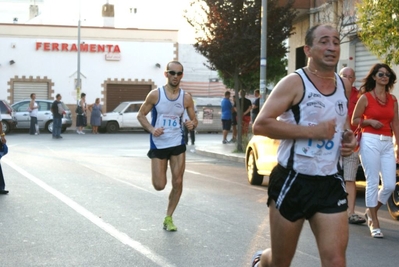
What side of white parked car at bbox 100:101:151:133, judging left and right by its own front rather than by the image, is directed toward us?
left

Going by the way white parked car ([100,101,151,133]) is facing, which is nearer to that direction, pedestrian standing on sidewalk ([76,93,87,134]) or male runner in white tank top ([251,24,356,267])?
the pedestrian standing on sidewalk

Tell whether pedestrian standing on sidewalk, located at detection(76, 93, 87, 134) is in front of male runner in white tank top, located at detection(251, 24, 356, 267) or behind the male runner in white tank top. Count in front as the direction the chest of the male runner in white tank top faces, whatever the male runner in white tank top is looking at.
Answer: behind

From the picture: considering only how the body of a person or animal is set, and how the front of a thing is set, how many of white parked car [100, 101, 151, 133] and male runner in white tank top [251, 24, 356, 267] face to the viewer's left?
1

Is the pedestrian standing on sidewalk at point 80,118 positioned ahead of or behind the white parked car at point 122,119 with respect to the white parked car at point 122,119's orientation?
ahead

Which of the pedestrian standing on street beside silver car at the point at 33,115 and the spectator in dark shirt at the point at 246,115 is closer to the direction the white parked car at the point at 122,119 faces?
the pedestrian standing on street beside silver car

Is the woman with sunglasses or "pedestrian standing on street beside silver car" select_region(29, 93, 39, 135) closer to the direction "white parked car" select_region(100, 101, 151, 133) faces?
the pedestrian standing on street beside silver car
